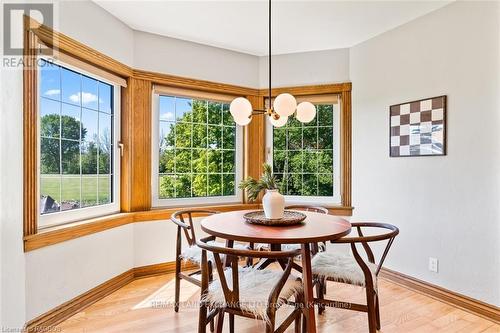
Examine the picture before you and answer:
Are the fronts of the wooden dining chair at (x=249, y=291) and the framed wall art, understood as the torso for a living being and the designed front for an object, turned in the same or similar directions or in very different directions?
very different directions

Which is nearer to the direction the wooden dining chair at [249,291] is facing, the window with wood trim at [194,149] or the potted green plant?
the potted green plant

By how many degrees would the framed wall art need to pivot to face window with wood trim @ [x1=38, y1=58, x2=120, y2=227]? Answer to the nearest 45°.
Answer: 0° — it already faces it

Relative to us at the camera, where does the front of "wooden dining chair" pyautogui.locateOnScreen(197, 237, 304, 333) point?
facing away from the viewer and to the right of the viewer

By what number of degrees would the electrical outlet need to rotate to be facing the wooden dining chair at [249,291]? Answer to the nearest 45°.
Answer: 0° — it already faces it

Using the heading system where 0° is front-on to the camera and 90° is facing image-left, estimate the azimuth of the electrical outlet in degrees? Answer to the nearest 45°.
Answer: approximately 45°

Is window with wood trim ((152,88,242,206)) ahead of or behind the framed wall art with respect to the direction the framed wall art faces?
ahead

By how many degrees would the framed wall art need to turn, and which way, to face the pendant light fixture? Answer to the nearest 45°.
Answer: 0° — it already faces it

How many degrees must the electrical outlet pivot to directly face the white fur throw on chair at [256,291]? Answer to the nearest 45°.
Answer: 0° — it already faces it

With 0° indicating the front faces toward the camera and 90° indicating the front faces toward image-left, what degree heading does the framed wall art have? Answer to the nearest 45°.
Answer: approximately 45°
